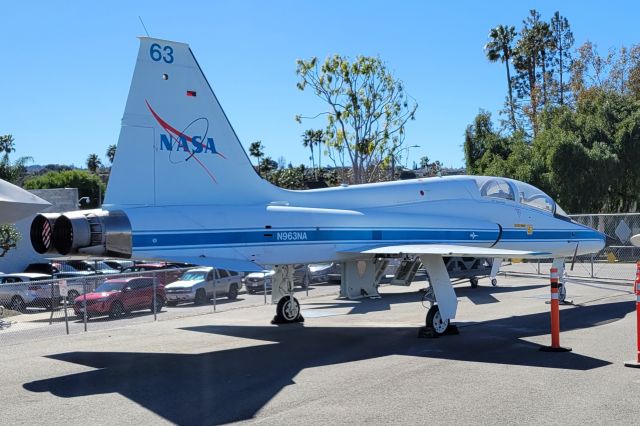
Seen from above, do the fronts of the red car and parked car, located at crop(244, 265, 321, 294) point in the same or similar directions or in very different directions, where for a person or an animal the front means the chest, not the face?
same or similar directions

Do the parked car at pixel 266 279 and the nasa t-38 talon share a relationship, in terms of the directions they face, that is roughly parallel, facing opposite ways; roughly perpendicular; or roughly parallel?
roughly parallel, facing opposite ways

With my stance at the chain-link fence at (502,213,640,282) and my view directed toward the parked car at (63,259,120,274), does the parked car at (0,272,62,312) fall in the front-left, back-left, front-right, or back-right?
front-left

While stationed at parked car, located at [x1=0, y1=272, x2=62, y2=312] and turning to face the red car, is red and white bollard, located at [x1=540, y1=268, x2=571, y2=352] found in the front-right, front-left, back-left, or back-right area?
front-right

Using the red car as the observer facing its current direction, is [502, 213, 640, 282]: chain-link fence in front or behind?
behind

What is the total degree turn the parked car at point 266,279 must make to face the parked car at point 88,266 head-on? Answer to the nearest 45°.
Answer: approximately 90° to its right

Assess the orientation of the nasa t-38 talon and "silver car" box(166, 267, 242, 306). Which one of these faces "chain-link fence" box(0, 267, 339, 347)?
the silver car

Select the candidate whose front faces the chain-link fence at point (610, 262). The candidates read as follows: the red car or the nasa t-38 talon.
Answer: the nasa t-38 talon

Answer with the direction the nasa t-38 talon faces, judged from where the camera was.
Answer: facing away from the viewer and to the right of the viewer

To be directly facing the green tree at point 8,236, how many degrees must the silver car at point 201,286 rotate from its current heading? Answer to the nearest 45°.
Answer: approximately 90° to its right

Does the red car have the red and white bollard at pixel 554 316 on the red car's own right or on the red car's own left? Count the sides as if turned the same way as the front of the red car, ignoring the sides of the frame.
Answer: on the red car's own left

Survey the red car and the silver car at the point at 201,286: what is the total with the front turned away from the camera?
0

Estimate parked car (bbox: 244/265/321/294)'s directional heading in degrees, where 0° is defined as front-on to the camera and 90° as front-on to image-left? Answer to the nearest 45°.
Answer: approximately 45°

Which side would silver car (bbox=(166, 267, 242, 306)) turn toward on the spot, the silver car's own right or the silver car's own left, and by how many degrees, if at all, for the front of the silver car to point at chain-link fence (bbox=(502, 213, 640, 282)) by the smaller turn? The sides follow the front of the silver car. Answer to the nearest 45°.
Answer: approximately 135° to the silver car's own left

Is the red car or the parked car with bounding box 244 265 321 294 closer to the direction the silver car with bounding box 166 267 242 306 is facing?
the red car

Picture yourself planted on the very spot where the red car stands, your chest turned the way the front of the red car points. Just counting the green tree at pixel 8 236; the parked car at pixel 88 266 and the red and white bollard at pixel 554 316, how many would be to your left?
1

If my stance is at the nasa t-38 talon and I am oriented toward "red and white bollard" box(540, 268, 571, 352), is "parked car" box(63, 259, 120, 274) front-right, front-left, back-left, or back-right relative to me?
back-left

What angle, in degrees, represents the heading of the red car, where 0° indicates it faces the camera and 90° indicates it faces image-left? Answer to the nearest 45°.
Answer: approximately 45°

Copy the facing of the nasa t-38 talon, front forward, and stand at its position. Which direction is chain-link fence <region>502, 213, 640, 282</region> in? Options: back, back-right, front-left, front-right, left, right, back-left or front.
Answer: front

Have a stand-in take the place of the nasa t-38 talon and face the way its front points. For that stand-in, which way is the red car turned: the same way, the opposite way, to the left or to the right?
the opposite way
